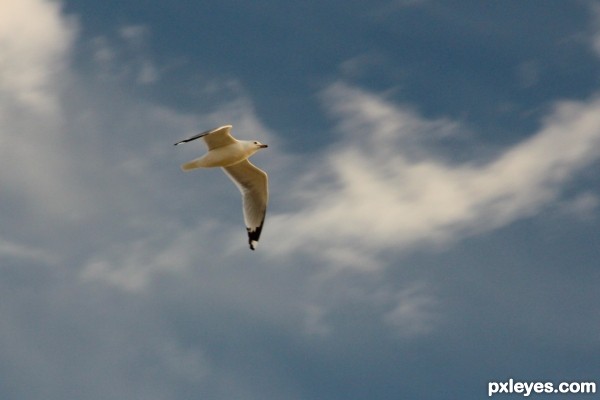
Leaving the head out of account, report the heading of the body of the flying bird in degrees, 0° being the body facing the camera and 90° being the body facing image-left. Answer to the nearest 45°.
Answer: approximately 270°
